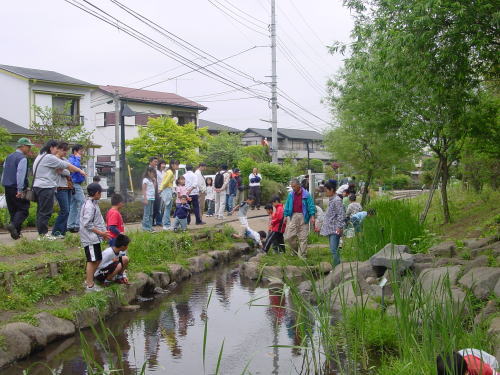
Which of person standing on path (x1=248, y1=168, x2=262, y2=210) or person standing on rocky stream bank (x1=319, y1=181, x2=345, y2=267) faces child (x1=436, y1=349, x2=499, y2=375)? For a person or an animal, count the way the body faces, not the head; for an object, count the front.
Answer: person standing on path (x1=248, y1=168, x2=262, y2=210)

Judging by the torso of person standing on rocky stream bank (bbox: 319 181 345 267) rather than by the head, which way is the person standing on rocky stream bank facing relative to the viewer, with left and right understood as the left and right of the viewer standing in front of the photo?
facing to the left of the viewer

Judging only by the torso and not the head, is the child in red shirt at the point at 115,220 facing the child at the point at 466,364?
no

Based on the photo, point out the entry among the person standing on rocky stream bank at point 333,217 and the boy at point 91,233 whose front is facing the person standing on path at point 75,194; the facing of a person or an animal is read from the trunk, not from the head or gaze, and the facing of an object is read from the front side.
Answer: the person standing on rocky stream bank at point 333,217

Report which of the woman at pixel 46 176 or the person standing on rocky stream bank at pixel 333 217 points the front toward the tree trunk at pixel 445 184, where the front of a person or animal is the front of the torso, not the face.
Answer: the woman

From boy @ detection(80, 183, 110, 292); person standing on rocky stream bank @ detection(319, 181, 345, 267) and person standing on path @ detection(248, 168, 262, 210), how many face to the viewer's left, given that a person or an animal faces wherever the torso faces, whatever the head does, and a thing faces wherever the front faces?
1

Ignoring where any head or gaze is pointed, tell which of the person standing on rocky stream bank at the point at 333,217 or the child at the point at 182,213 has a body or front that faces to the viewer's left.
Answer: the person standing on rocky stream bank

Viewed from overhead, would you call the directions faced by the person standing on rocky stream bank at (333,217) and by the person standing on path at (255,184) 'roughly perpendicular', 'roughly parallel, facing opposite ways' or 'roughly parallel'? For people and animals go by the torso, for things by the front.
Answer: roughly perpendicular

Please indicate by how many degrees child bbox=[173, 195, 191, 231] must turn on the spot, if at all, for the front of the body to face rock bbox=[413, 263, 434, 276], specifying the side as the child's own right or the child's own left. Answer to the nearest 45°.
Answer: approximately 45° to the child's own left

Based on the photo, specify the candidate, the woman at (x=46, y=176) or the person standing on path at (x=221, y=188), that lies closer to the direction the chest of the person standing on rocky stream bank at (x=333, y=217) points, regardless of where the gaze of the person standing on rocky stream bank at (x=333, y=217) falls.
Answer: the woman

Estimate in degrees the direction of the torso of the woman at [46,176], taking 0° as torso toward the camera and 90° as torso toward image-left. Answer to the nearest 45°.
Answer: approximately 270°

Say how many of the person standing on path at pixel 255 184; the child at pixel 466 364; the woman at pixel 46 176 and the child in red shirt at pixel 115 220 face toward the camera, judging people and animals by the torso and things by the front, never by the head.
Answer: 1

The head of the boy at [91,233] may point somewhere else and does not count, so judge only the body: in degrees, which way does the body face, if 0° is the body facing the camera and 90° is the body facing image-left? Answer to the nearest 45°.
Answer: approximately 270°

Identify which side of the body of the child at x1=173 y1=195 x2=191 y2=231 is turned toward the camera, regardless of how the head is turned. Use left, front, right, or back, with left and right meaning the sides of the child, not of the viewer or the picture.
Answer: front

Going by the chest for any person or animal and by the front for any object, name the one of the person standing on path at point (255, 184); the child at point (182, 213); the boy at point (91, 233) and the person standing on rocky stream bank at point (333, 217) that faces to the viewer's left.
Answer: the person standing on rocky stream bank at point (333, 217)

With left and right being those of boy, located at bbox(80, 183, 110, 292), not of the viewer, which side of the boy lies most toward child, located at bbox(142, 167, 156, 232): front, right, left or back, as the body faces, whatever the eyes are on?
left

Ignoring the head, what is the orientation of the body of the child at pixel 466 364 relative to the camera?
to the viewer's left

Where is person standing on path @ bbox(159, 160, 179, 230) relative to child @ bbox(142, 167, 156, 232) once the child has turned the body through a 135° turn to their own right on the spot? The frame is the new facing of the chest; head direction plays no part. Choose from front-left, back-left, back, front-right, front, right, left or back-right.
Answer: back-right

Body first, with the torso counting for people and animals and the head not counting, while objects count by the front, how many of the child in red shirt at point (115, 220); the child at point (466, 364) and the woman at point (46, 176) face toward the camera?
0

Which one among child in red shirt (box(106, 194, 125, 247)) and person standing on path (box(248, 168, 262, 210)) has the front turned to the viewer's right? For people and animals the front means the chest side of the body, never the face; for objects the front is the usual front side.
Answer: the child in red shirt

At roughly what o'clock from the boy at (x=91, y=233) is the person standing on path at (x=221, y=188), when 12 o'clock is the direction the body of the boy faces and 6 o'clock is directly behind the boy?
The person standing on path is roughly at 10 o'clock from the boy.

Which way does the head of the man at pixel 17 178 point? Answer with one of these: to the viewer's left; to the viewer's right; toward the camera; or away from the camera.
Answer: to the viewer's right
